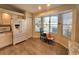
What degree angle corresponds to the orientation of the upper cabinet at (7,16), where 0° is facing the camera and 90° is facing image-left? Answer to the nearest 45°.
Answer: approximately 315°

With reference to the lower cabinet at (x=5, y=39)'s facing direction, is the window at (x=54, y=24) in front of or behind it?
in front

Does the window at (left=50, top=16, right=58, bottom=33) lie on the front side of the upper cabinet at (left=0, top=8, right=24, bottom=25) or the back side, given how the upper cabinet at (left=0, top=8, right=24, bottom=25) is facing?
on the front side

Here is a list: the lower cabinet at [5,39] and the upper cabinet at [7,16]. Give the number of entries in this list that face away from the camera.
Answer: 0

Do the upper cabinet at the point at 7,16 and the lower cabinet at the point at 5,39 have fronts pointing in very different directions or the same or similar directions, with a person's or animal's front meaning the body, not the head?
same or similar directions

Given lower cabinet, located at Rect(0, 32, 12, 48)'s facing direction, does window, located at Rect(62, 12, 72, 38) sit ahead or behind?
ahead
